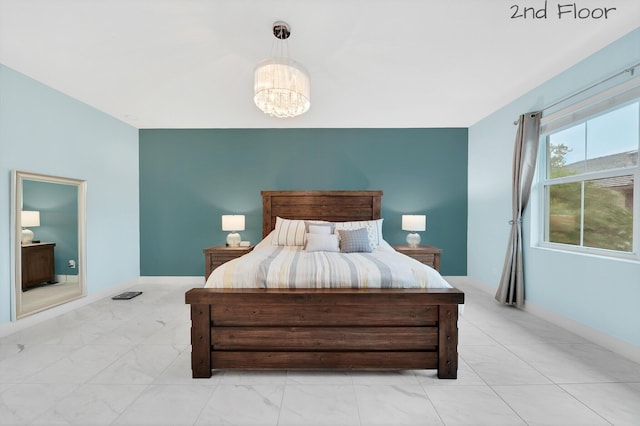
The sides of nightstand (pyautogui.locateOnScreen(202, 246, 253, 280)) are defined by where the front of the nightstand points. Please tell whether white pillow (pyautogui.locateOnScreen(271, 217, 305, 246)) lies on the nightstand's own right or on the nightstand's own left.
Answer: on the nightstand's own left

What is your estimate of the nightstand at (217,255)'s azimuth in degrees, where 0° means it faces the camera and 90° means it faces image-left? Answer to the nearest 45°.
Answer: approximately 0°

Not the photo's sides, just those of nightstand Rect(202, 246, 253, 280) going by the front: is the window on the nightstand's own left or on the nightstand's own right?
on the nightstand's own left

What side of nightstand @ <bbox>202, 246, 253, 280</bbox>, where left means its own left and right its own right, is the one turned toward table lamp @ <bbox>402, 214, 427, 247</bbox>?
left

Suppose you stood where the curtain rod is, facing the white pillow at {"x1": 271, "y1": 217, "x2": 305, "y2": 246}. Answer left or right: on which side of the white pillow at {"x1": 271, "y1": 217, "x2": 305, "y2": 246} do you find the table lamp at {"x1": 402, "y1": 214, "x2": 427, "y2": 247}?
right

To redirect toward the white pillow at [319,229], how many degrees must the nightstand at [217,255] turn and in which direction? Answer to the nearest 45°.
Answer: approximately 45° to its left

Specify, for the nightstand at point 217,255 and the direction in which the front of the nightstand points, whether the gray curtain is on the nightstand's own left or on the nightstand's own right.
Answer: on the nightstand's own left

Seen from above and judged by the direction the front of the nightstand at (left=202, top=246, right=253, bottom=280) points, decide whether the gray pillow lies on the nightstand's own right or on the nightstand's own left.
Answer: on the nightstand's own left

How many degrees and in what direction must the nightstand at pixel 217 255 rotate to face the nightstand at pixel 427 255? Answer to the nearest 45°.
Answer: approximately 90° to its left
